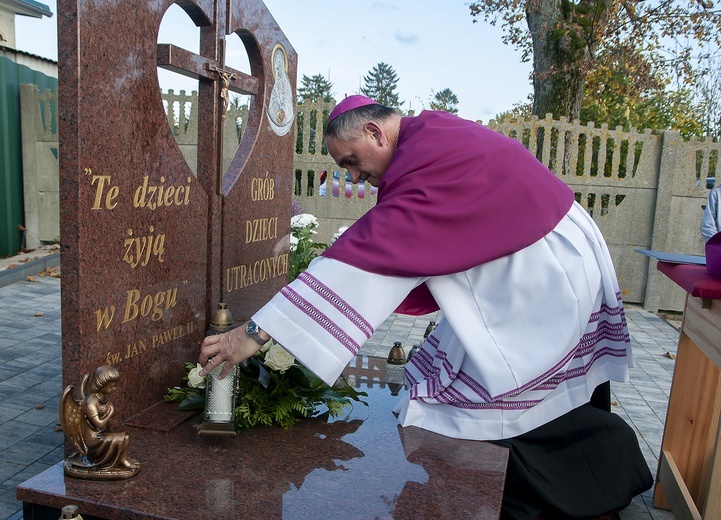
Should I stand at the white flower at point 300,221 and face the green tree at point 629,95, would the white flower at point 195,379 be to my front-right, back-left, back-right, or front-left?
back-right

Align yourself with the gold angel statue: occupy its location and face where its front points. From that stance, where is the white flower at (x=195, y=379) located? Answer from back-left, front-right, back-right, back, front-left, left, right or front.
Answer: front-left

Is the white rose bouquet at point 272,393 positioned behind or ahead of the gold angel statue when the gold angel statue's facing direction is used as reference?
ahead

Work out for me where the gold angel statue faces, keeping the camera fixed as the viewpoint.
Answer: facing to the right of the viewer

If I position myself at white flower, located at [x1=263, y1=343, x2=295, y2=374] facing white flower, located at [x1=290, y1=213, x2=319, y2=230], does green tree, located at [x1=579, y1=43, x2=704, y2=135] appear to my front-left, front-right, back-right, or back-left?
front-right

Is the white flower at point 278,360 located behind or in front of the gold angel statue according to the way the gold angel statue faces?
in front

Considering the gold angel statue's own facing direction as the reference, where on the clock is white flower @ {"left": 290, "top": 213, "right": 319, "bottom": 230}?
The white flower is roughly at 10 o'clock from the gold angel statue.

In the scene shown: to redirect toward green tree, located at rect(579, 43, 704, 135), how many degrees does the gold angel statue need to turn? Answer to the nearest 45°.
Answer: approximately 45° to its left
